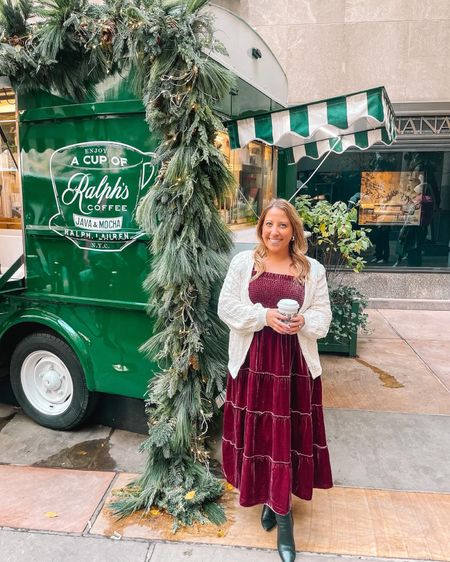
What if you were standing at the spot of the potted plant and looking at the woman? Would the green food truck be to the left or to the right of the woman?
right

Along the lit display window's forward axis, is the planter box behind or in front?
in front

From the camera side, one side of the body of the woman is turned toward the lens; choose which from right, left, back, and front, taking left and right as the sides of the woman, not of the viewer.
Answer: front

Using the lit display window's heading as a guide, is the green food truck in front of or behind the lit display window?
in front

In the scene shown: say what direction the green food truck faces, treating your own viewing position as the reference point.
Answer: facing away from the viewer and to the left of the viewer

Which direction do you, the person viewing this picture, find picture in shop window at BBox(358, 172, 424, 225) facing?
facing the viewer

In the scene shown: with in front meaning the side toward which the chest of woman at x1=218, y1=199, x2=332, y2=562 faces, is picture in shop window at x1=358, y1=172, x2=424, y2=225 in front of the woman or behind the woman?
behind

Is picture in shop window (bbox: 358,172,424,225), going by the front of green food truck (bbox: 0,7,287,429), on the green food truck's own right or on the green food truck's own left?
on the green food truck's own right

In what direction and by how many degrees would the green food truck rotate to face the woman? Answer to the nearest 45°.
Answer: approximately 180°

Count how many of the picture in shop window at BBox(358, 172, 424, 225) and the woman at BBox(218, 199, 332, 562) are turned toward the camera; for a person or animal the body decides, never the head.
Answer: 2

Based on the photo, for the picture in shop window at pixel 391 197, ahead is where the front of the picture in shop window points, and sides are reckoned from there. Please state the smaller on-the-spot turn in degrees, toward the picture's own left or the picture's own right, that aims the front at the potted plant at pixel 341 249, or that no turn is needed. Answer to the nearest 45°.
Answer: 0° — it already faces it

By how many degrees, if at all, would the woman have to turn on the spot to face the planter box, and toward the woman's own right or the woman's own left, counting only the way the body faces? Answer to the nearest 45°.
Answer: approximately 180°

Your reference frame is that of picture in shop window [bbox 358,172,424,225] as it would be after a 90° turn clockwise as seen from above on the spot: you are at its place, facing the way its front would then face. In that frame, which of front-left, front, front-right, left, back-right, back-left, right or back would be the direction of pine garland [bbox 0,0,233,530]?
left
